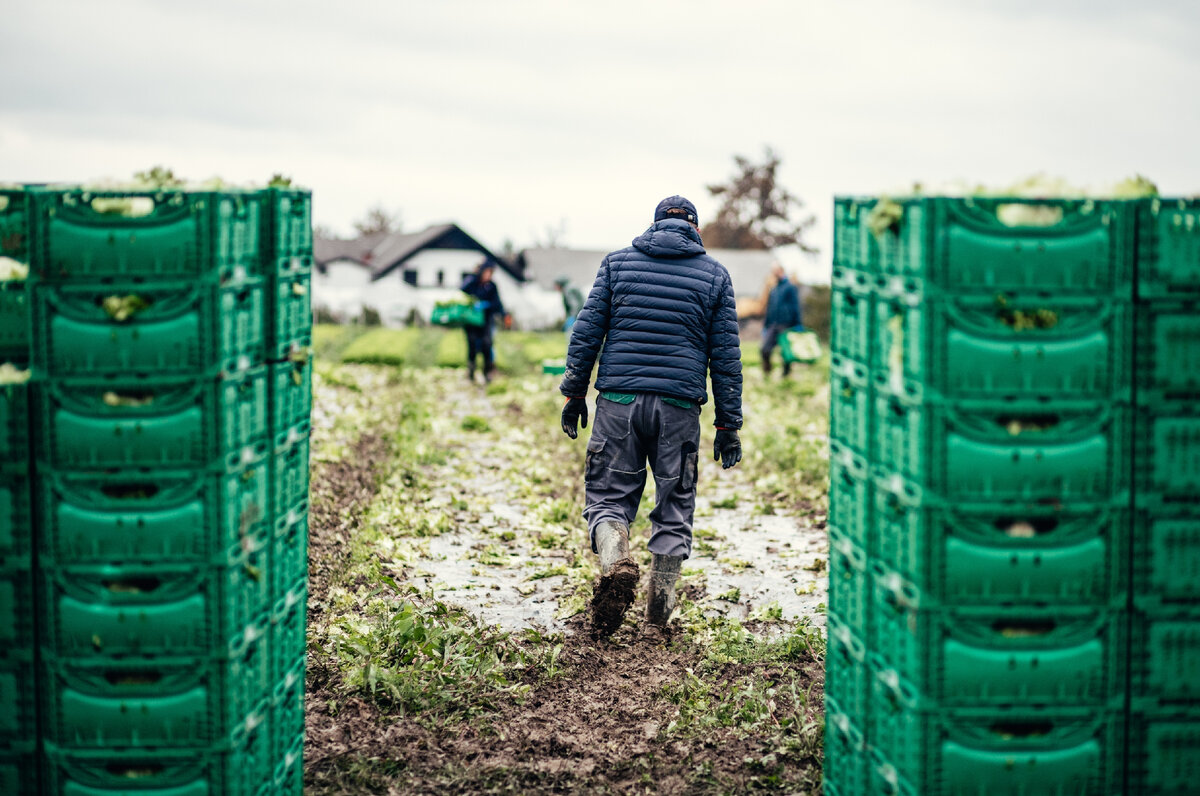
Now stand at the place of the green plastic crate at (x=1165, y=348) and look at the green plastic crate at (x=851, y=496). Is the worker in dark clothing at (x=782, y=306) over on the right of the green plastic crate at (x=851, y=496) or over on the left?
right

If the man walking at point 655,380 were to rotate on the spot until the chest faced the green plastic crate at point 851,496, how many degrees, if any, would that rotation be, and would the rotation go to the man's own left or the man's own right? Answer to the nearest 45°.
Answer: approximately 180°

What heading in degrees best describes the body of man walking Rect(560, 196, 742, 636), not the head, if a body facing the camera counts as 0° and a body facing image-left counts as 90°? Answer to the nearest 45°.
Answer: approximately 180°

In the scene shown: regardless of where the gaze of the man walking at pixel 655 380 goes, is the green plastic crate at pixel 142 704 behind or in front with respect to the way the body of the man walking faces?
behind

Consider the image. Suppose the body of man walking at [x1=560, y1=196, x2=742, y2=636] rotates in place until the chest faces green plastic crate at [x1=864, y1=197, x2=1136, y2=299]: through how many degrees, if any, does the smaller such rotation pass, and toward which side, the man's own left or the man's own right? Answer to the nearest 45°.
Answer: approximately 180°
